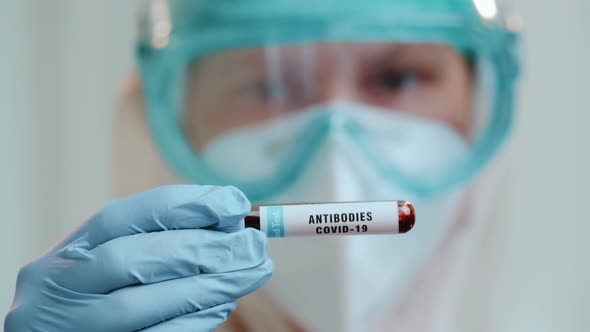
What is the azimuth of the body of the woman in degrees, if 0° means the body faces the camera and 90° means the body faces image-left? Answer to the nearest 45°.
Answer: approximately 0°
